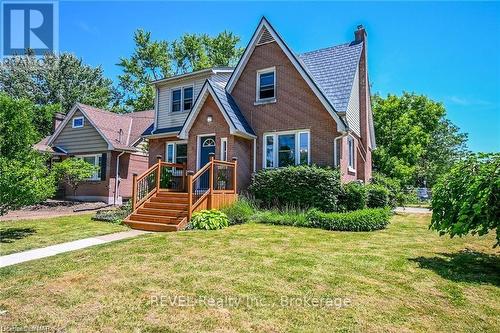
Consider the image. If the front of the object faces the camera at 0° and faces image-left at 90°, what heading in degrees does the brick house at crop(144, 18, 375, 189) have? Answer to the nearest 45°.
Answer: approximately 45°

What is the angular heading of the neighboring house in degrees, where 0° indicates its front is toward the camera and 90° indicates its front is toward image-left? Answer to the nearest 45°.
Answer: approximately 45°

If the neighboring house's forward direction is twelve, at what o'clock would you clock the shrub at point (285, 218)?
The shrub is roughly at 10 o'clock from the neighboring house.

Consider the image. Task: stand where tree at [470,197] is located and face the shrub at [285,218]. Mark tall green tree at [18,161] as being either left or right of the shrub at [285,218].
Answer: left

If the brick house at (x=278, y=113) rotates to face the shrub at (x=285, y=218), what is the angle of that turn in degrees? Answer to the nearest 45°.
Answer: approximately 45° to its left

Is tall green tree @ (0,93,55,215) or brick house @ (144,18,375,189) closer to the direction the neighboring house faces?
the tall green tree

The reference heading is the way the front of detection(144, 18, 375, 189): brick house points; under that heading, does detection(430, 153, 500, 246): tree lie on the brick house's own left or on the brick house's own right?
on the brick house's own left

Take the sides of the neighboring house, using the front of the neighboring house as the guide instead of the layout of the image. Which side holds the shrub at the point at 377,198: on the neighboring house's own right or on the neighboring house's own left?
on the neighboring house's own left
